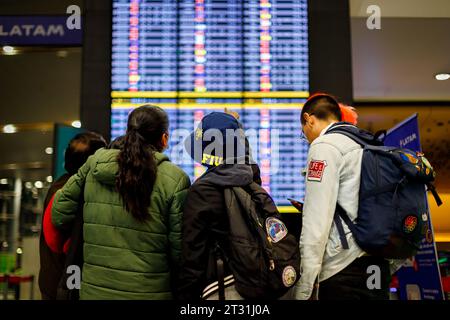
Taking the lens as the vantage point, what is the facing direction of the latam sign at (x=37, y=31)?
facing the viewer

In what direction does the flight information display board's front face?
toward the camera

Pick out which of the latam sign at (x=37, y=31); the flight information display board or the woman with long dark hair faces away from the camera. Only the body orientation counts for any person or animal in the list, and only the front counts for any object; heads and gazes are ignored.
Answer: the woman with long dark hair

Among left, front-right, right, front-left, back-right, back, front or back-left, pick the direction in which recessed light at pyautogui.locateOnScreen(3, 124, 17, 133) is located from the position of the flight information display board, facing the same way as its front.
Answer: back-right

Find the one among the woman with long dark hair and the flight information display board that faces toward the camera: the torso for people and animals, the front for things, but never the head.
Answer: the flight information display board

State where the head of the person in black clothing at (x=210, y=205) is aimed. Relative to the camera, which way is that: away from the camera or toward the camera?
away from the camera

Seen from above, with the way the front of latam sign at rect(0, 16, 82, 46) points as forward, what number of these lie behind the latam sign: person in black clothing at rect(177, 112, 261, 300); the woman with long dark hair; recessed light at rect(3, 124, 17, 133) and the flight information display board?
1

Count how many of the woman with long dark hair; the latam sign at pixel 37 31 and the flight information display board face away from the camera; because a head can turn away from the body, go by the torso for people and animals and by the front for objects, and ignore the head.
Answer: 1

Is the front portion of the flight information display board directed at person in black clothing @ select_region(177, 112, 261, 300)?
yes

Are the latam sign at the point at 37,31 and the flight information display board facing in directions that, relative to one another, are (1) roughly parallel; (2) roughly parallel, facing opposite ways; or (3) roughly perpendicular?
roughly parallel

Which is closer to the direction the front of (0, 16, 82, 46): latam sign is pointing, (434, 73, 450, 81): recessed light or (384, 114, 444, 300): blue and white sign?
the blue and white sign

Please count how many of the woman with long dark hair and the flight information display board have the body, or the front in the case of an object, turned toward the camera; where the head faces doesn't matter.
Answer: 1

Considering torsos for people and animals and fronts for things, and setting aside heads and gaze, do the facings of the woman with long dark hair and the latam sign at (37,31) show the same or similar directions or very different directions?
very different directions

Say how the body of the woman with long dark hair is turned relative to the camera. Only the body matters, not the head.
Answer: away from the camera

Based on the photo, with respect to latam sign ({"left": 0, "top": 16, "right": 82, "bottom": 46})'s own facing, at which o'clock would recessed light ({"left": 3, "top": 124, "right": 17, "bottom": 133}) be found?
The recessed light is roughly at 6 o'clock from the latam sign.

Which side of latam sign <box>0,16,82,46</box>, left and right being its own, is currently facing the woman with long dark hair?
front
